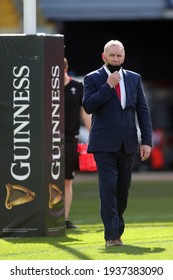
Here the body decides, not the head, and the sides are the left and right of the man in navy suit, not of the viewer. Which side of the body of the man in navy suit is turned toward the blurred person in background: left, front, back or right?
back

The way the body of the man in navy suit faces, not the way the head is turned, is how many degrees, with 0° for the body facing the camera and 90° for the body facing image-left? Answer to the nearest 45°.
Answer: approximately 0°
